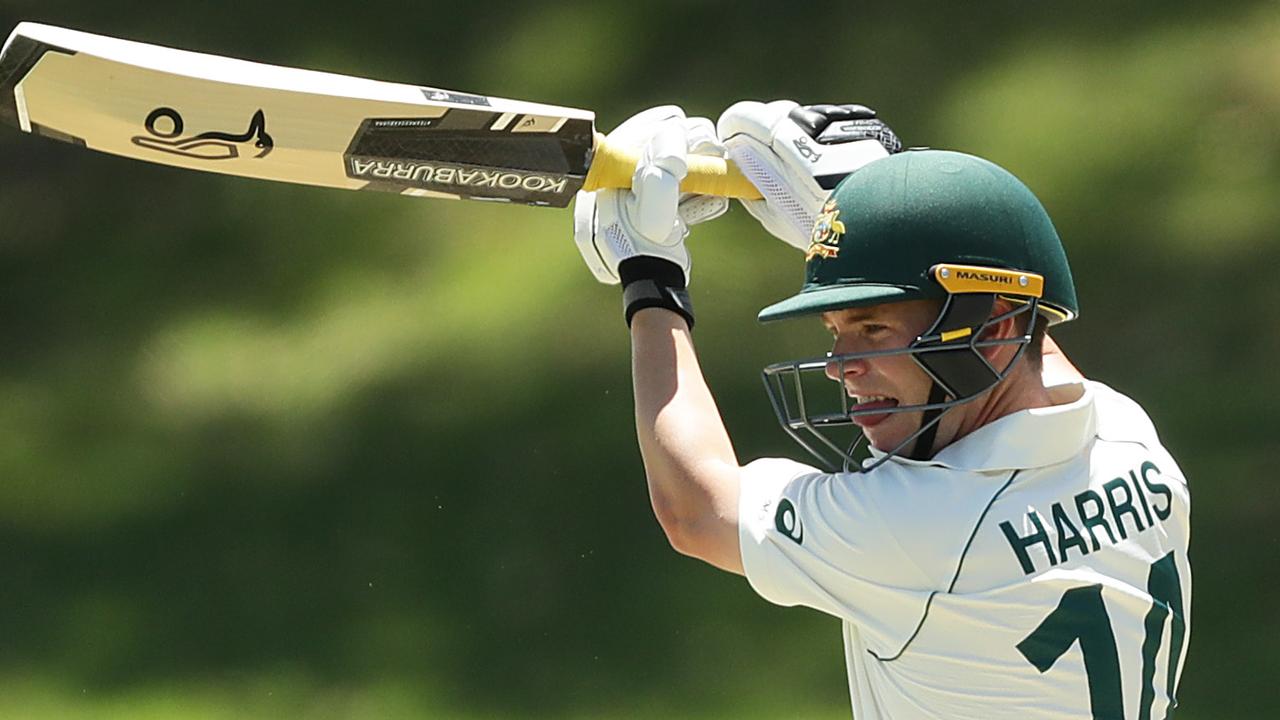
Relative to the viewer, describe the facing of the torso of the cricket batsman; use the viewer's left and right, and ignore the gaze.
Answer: facing away from the viewer and to the left of the viewer
